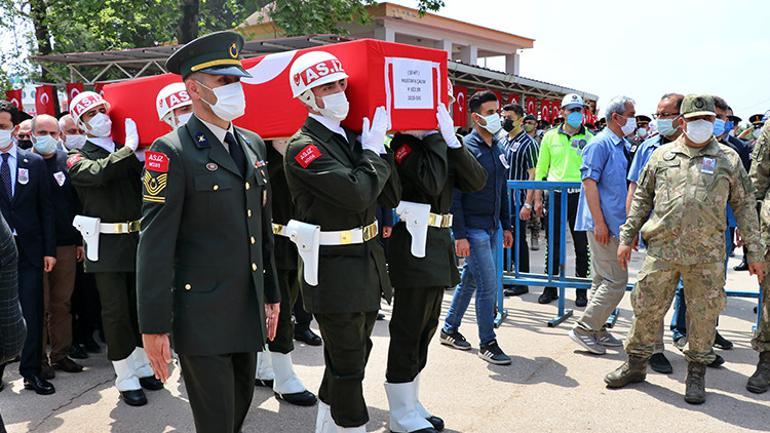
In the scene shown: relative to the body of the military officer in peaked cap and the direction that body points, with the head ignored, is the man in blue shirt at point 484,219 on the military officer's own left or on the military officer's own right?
on the military officer's own left

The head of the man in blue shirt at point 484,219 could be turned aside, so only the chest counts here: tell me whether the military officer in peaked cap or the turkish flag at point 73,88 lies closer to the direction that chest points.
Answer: the military officer in peaked cap

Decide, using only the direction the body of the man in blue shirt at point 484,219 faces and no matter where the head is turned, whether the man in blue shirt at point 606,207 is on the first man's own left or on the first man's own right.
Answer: on the first man's own left

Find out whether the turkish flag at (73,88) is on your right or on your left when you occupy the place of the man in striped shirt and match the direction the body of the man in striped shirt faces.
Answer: on your right

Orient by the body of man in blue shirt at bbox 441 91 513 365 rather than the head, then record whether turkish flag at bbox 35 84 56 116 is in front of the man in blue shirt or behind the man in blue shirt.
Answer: behind

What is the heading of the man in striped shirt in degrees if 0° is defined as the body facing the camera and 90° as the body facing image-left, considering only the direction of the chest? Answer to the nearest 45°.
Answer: approximately 45°
